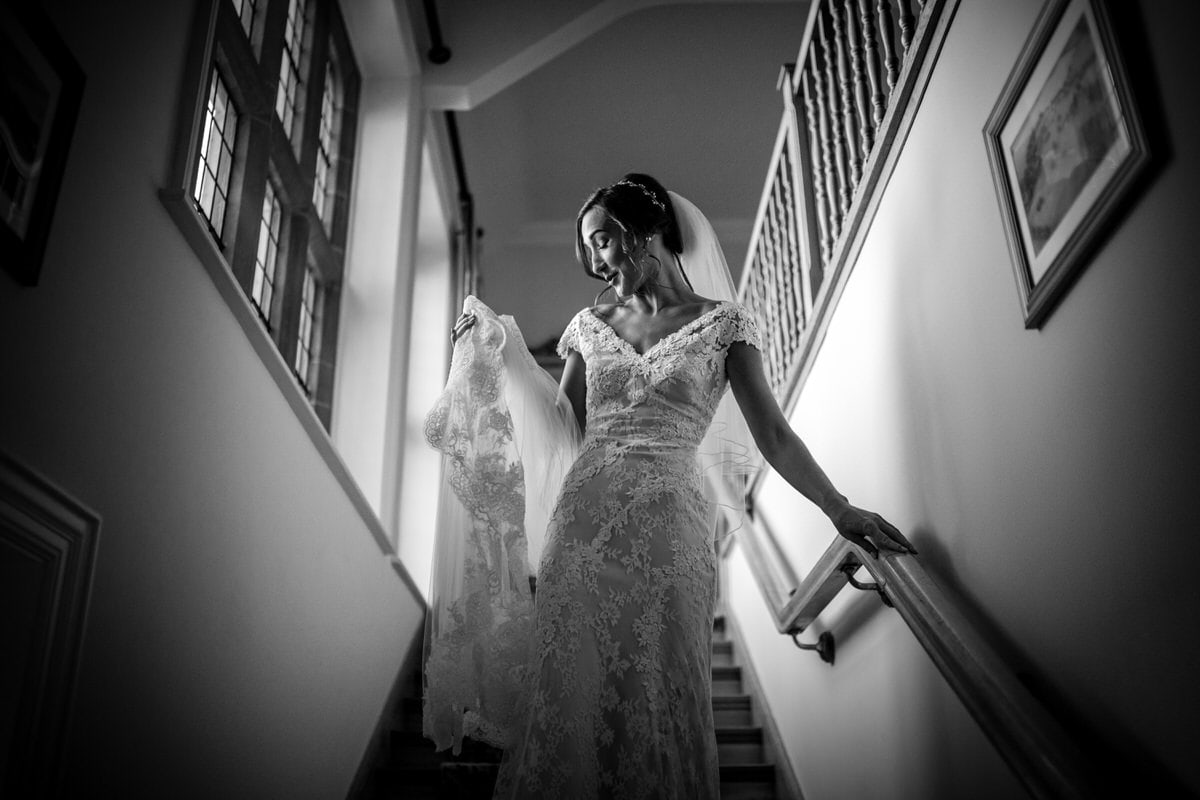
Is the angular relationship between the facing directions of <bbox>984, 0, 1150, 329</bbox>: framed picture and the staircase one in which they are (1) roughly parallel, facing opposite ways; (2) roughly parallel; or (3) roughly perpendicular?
roughly perpendicular

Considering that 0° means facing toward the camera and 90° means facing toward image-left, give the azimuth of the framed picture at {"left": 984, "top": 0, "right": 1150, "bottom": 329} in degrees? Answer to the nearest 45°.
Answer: approximately 45°

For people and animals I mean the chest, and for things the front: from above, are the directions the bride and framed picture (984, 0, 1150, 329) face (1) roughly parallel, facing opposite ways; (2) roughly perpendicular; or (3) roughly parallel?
roughly perpendicular

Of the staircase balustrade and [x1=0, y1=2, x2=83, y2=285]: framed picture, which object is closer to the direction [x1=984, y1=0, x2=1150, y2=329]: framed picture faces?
the framed picture

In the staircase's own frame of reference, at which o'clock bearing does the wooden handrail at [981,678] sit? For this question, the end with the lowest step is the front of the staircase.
The wooden handrail is roughly at 11 o'clock from the staircase.

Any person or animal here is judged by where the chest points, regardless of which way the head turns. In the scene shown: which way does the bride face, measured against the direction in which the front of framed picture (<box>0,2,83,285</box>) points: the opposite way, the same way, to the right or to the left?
to the right

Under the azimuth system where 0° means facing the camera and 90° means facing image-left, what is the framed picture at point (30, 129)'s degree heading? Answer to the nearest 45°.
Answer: approximately 315°

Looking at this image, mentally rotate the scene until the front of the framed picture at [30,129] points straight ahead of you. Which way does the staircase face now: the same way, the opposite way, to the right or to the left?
to the right

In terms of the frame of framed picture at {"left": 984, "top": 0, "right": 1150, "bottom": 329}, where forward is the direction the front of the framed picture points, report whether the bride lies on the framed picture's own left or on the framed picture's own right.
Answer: on the framed picture's own right
